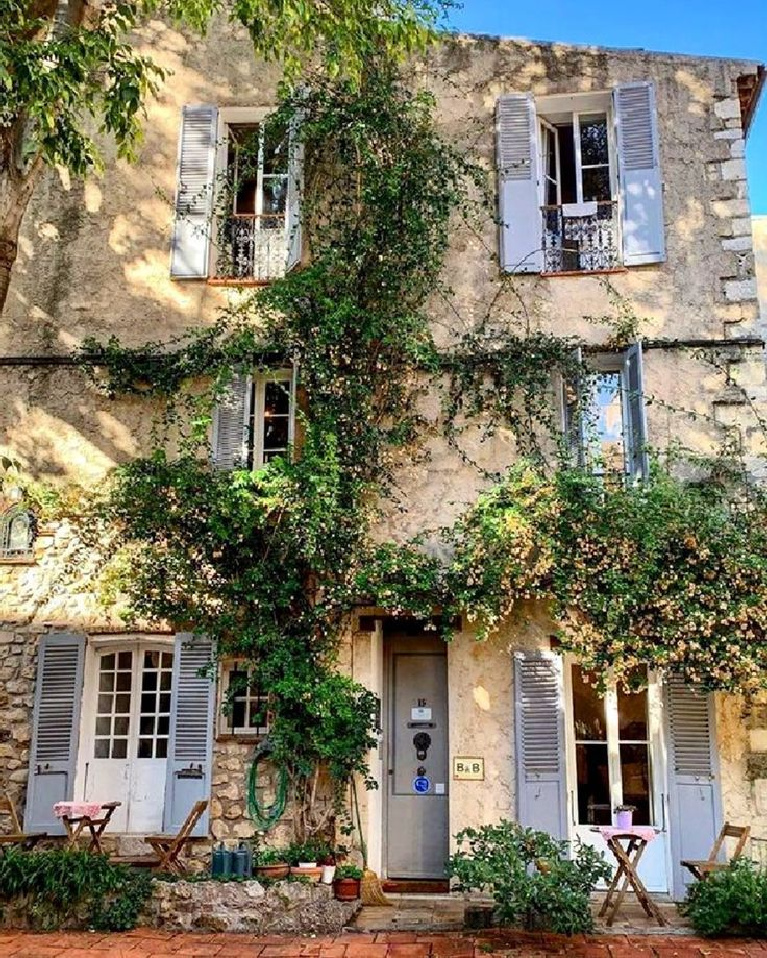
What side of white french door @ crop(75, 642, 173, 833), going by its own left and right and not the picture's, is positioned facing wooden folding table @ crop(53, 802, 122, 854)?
front

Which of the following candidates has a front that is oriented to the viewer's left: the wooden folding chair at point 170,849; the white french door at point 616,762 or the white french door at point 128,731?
the wooden folding chair

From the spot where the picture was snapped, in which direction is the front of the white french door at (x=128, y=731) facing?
facing the viewer

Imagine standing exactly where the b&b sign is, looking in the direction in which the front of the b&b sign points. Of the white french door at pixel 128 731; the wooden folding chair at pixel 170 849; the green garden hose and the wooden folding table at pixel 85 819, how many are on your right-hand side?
4

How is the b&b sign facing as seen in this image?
toward the camera

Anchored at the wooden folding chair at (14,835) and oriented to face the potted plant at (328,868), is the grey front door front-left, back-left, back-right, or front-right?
front-left

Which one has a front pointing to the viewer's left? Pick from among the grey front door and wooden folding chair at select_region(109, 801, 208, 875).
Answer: the wooden folding chair

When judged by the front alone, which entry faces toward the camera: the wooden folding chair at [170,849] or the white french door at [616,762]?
the white french door

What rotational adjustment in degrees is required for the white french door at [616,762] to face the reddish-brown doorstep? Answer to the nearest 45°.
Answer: approximately 90° to its right

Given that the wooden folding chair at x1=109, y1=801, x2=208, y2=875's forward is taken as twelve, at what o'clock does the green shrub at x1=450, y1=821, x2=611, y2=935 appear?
The green shrub is roughly at 7 o'clock from the wooden folding chair.

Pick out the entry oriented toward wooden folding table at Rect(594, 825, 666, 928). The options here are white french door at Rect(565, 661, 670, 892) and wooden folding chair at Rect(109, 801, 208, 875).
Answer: the white french door

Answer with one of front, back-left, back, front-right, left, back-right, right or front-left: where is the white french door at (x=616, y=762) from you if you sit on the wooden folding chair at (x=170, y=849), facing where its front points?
back

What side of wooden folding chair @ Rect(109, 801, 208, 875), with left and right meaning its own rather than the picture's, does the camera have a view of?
left
